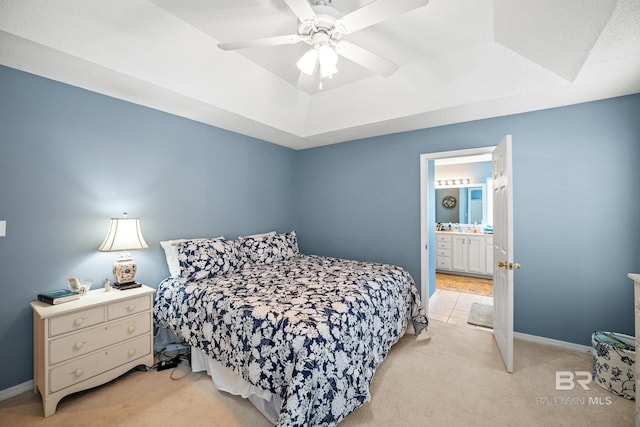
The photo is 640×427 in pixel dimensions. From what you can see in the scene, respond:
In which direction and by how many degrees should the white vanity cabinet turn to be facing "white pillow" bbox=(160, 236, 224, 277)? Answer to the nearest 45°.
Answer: approximately 45° to its right

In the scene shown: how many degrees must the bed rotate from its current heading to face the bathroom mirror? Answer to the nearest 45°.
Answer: approximately 90° to its left

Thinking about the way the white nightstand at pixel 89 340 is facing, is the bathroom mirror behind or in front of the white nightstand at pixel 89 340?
in front

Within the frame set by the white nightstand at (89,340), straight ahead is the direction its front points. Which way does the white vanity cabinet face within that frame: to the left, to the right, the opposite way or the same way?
to the right

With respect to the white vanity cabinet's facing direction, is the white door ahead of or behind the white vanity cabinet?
ahead

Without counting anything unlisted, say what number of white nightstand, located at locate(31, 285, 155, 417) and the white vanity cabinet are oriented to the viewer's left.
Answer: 0

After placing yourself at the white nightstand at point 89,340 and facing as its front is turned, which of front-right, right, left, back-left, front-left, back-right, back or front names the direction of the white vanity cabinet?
front-left

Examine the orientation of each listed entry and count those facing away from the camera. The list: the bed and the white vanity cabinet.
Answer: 0

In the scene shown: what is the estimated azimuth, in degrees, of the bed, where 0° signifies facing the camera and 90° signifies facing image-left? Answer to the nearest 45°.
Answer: approximately 315°

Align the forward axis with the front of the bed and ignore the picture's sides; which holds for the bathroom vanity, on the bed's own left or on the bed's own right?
on the bed's own left

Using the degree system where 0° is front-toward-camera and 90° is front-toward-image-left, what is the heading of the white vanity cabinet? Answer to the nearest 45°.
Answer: approximately 0°

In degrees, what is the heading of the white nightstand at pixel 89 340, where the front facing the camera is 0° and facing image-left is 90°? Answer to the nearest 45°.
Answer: approximately 315°

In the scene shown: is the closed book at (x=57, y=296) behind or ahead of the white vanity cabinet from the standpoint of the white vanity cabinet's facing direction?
ahead
